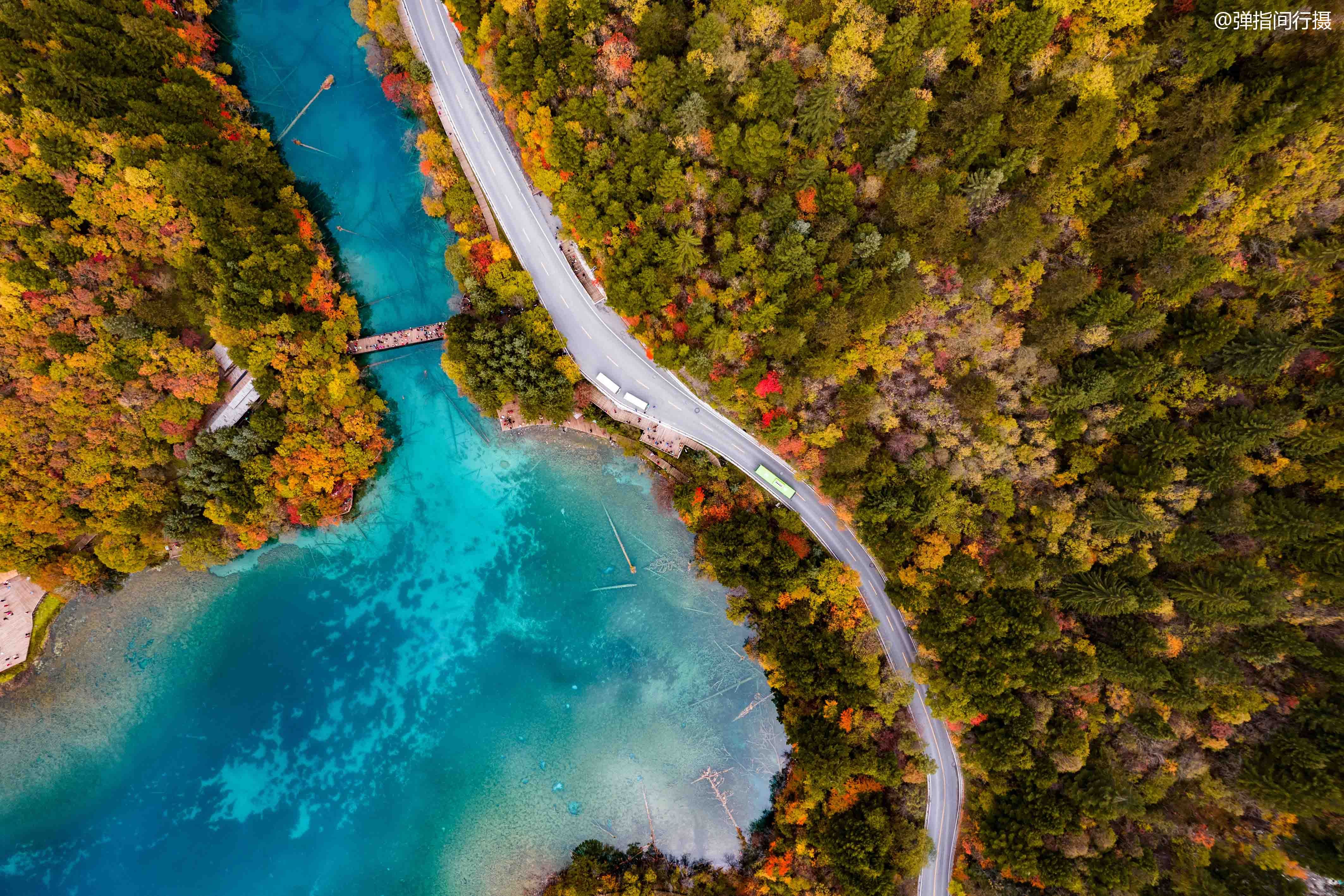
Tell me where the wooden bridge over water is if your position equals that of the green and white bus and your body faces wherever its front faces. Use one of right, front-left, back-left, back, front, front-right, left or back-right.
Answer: back-right

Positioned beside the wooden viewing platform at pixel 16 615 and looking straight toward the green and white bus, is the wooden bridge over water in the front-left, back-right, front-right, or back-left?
front-left

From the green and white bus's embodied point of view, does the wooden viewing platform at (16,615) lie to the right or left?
on its right

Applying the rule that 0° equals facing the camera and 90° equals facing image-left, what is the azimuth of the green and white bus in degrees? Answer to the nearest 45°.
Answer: approximately 315°

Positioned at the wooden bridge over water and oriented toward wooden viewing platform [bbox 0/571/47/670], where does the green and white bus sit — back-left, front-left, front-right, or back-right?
back-left
